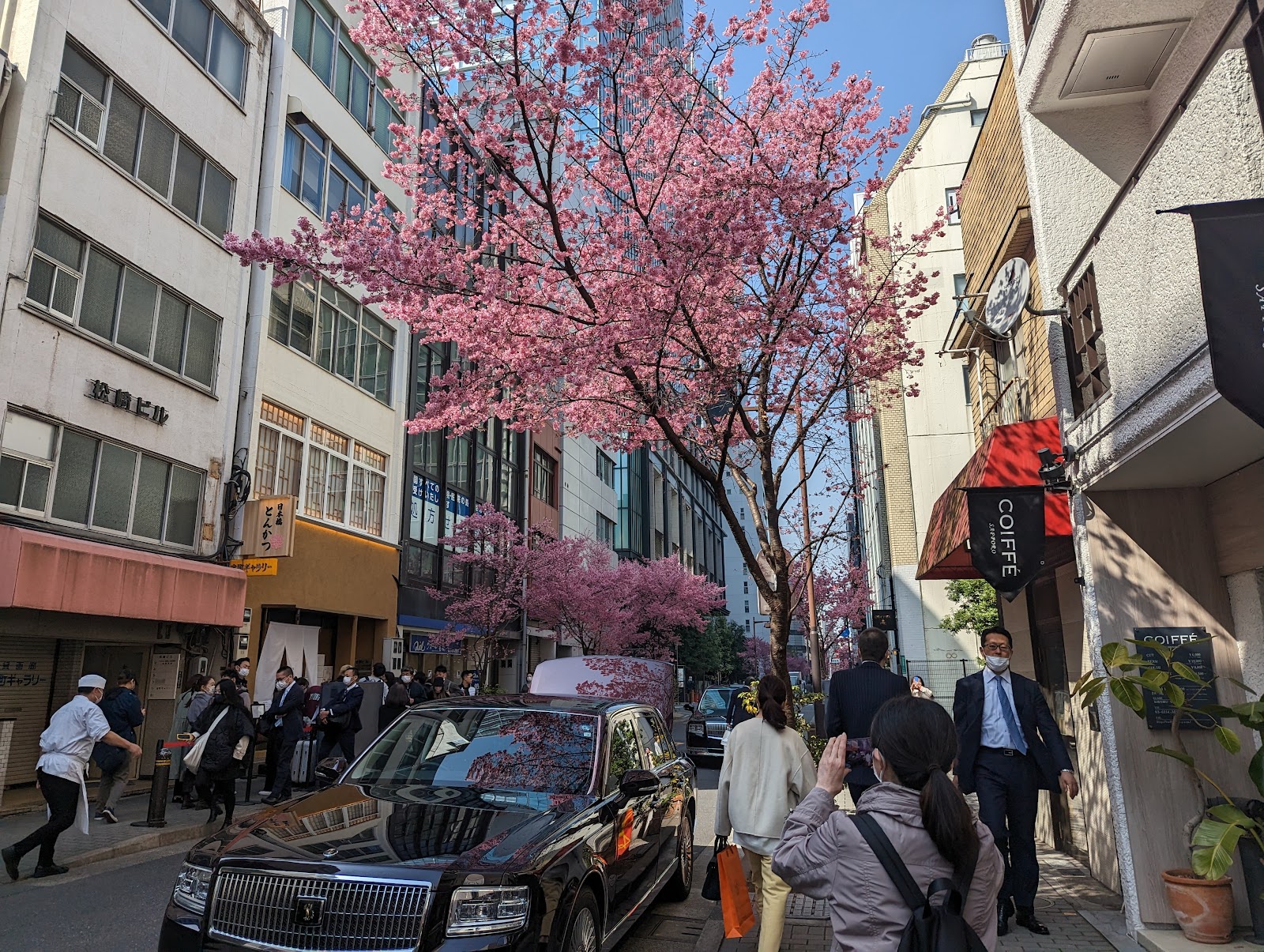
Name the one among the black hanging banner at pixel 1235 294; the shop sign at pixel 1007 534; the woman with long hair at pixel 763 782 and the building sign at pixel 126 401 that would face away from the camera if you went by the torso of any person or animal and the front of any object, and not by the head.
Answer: the woman with long hair

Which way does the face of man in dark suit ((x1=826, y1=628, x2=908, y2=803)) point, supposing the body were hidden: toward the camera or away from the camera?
away from the camera

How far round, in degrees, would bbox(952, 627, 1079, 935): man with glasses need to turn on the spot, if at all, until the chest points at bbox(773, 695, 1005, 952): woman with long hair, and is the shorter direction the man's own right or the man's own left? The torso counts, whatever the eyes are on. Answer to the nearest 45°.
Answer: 0° — they already face them

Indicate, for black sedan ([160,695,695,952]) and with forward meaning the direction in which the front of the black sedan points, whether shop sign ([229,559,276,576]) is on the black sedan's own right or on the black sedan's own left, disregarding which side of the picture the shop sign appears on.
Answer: on the black sedan's own right

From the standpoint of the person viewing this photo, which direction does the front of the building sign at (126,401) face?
facing the viewer and to the right of the viewer

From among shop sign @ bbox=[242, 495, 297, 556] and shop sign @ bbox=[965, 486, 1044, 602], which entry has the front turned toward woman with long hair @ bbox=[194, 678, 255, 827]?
shop sign @ bbox=[242, 495, 297, 556]

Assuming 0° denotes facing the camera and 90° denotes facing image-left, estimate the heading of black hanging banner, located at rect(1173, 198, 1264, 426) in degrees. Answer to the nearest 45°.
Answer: approximately 0°

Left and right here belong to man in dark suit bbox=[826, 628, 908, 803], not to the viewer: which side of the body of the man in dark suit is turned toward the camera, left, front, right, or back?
back

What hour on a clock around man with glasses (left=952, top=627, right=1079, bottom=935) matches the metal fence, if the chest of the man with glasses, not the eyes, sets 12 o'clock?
The metal fence is roughly at 6 o'clock from the man with glasses.

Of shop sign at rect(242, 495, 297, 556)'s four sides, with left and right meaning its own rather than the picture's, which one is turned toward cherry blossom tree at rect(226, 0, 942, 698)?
front

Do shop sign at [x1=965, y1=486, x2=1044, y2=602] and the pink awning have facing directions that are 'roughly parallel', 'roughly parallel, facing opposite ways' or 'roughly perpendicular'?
roughly perpendicular
